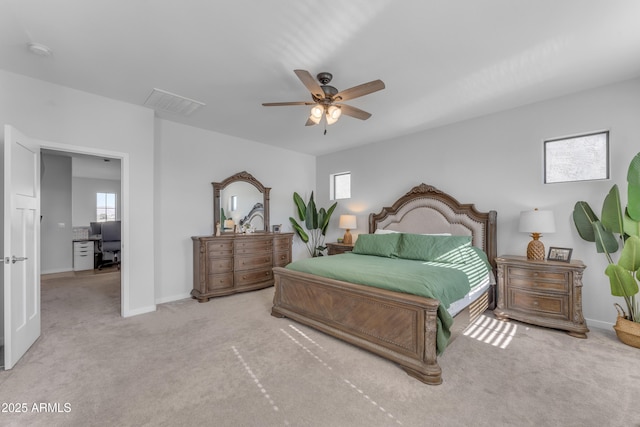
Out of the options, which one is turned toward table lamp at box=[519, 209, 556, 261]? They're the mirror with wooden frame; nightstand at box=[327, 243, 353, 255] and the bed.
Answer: the mirror with wooden frame

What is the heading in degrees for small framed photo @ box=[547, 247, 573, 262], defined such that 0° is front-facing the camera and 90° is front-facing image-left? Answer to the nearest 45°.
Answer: approximately 0°

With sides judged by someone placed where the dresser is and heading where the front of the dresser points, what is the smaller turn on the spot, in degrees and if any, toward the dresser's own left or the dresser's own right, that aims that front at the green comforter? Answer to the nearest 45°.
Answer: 0° — it already faces it

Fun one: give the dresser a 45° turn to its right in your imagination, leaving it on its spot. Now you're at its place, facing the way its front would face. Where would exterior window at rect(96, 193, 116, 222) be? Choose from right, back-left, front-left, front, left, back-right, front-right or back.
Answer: back-right

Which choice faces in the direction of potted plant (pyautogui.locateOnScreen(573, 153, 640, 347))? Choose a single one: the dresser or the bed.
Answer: the dresser

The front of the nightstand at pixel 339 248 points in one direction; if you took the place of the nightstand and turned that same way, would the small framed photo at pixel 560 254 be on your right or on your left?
on your left

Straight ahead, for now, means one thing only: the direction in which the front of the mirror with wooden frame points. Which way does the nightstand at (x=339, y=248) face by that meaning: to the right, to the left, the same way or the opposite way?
to the right

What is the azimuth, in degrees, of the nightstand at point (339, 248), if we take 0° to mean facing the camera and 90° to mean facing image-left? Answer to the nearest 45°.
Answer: approximately 45°

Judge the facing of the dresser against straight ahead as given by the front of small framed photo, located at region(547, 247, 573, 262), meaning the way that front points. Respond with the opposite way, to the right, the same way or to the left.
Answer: to the left
